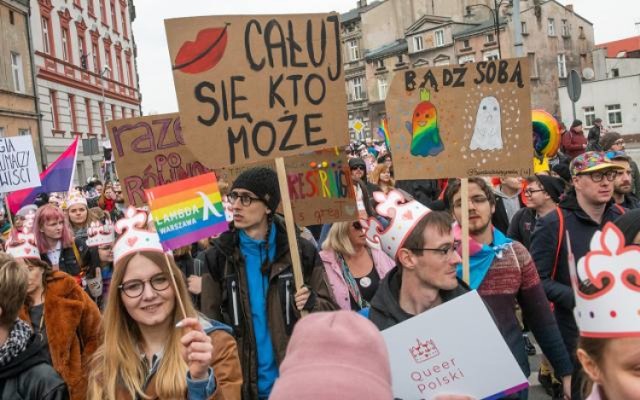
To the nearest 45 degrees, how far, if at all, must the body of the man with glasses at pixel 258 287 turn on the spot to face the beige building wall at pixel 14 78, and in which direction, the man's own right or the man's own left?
approximately 135° to the man's own right

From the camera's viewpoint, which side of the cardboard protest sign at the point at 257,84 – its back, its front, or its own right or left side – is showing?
front

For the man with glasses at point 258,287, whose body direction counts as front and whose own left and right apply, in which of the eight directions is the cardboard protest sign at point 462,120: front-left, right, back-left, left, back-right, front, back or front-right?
back-left

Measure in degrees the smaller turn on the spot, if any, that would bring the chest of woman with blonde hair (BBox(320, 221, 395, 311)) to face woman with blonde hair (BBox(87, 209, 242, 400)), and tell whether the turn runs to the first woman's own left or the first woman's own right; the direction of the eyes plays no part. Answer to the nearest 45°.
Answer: approximately 90° to the first woman's own right

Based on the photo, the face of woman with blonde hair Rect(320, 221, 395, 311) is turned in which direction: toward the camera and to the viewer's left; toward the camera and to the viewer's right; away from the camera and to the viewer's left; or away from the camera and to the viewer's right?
toward the camera and to the viewer's right

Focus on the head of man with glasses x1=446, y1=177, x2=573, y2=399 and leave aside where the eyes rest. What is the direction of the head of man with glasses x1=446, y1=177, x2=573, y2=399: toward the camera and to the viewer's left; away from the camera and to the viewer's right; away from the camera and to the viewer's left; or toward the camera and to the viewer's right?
toward the camera and to the viewer's left

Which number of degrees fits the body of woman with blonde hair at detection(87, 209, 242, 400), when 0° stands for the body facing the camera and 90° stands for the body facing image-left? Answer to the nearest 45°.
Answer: approximately 0°

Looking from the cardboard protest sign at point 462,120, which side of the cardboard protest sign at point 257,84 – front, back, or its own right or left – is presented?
left

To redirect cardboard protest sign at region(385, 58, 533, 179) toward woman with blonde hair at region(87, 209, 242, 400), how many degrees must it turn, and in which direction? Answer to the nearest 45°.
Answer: approximately 45° to its right

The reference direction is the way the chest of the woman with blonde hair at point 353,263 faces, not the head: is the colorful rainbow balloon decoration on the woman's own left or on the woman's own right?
on the woman's own left
